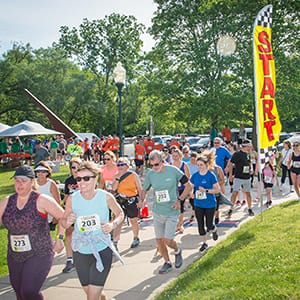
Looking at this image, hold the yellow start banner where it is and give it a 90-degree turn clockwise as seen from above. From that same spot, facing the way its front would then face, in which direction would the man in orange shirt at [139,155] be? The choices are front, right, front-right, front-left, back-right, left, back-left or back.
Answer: front-right

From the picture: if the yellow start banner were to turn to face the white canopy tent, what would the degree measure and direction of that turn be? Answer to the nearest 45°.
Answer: approximately 135° to its right

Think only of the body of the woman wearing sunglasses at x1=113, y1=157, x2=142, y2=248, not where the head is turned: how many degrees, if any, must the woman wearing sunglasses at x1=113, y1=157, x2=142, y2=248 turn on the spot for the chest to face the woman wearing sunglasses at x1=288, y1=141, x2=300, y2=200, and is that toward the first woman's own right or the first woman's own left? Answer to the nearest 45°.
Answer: approximately 180°

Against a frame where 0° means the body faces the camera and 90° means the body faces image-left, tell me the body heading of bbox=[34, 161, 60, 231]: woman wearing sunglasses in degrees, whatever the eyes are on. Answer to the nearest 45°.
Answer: approximately 45°

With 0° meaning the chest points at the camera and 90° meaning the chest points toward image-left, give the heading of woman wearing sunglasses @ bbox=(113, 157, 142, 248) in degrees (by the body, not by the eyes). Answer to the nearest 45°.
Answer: approximately 45°
